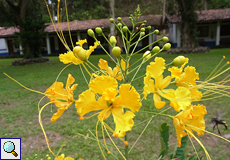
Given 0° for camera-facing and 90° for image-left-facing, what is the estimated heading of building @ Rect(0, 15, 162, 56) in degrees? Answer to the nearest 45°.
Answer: approximately 0°

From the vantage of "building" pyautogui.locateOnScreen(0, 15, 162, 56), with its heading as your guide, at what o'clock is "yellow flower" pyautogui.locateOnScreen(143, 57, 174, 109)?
The yellow flower is roughly at 12 o'clock from the building.

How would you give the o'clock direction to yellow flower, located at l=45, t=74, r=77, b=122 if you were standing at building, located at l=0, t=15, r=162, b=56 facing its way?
The yellow flower is roughly at 12 o'clock from the building.

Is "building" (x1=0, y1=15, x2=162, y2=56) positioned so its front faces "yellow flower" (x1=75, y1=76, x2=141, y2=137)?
yes

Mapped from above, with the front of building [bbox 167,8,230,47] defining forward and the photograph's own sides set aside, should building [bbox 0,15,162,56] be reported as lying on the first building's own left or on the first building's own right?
on the first building's own right

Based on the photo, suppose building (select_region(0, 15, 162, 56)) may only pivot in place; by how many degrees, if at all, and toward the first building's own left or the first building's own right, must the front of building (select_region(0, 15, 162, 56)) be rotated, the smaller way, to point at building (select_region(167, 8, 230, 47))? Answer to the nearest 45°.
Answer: approximately 90° to the first building's own left

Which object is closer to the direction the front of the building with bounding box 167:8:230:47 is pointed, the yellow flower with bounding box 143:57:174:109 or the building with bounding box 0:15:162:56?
the yellow flower

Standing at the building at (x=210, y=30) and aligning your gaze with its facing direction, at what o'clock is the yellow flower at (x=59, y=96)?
The yellow flower is roughly at 12 o'clock from the building.

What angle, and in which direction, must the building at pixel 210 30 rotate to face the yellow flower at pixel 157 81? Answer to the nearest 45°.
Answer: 0° — it already faces it
